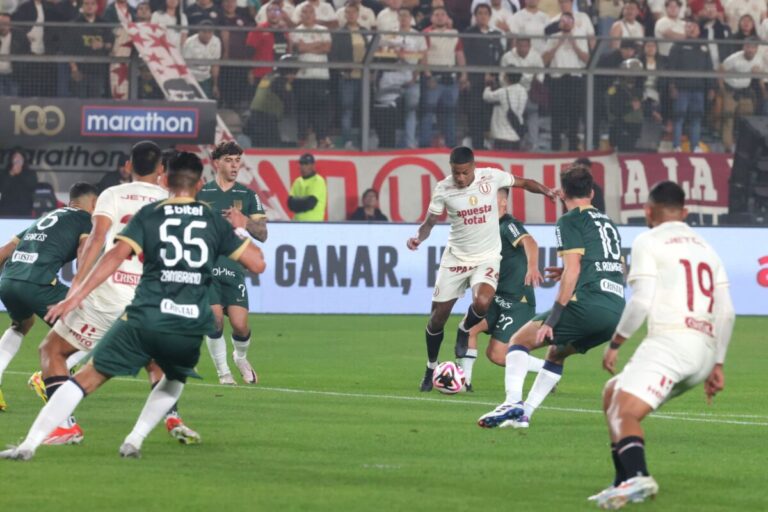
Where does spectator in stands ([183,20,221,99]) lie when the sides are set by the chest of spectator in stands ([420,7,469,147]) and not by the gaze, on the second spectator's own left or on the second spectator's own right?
on the second spectator's own right

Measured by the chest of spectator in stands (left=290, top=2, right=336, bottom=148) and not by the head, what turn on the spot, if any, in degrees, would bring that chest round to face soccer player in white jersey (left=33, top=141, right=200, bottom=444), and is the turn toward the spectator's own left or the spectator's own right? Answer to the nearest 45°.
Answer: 0° — they already face them

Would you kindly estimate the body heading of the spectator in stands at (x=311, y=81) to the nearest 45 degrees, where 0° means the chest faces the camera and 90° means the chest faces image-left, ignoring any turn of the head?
approximately 0°

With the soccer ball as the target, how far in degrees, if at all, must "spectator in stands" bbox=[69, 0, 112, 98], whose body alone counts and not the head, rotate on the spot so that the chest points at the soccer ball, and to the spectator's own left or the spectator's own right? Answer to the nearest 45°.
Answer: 0° — they already face it

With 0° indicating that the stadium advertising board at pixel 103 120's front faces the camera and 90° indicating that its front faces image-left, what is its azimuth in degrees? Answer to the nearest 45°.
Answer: approximately 0°

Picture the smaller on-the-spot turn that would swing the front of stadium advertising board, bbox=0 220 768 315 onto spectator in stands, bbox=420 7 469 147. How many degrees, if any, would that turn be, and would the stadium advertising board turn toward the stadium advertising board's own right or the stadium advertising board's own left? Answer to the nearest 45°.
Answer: approximately 135° to the stadium advertising board's own left

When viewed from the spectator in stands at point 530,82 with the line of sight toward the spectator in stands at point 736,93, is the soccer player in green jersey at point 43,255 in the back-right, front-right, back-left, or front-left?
back-right

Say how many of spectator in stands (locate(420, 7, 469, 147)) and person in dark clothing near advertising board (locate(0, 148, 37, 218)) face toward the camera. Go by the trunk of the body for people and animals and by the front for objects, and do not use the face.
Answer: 2
